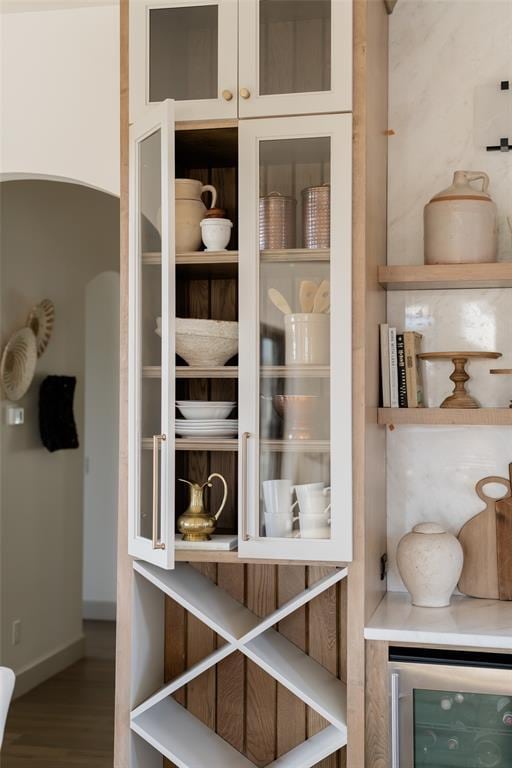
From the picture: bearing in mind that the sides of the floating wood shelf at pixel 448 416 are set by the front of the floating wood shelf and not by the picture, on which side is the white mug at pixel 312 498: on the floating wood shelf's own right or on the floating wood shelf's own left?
on the floating wood shelf's own right

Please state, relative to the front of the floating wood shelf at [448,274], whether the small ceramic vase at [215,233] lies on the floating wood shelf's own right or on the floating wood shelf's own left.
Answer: on the floating wood shelf's own right

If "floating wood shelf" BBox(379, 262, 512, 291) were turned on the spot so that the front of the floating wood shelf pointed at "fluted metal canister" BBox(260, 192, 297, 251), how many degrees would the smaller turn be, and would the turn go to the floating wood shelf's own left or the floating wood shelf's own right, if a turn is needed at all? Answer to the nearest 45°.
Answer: approximately 45° to the floating wood shelf's own right

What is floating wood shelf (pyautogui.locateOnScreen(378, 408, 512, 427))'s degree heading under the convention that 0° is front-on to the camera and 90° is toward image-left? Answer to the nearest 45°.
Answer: approximately 0°

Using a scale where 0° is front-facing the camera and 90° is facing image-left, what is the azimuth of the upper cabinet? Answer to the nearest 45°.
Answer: approximately 0°

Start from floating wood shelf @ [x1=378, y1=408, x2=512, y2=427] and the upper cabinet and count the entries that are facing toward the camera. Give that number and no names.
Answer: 2

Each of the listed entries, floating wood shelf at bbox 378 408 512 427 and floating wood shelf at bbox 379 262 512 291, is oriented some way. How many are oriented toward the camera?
2

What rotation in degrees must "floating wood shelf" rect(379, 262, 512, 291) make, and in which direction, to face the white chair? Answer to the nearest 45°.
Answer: approximately 45° to its right

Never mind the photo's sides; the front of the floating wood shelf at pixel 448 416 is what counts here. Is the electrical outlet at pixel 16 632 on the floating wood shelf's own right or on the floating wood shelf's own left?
on the floating wood shelf's own right
